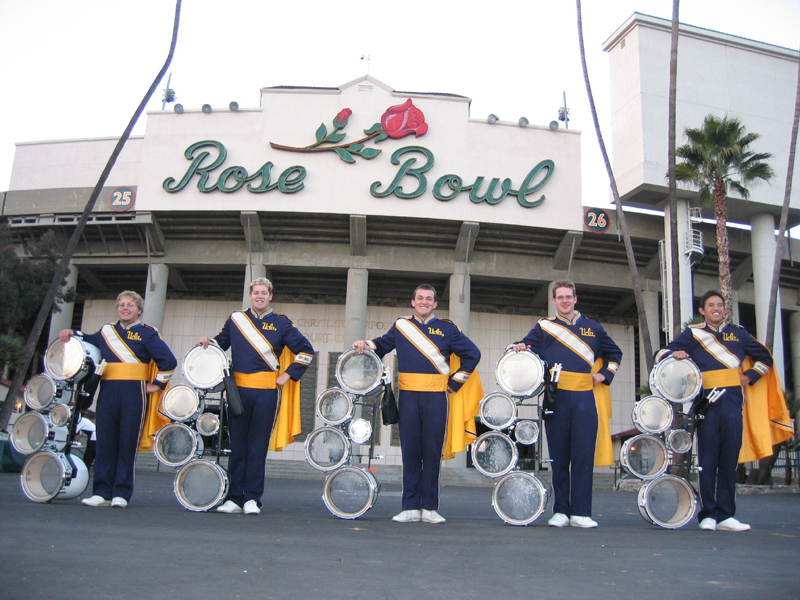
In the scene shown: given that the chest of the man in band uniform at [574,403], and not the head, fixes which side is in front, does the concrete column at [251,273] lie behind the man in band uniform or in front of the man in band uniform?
behind

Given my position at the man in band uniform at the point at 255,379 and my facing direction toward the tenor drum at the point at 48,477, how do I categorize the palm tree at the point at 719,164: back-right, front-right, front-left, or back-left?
back-right

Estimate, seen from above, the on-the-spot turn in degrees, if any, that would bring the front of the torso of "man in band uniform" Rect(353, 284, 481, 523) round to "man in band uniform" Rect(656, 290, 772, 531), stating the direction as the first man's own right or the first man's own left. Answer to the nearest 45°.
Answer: approximately 90° to the first man's own left

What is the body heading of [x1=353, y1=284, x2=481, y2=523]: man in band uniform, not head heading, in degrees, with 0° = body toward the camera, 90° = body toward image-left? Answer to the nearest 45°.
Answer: approximately 0°

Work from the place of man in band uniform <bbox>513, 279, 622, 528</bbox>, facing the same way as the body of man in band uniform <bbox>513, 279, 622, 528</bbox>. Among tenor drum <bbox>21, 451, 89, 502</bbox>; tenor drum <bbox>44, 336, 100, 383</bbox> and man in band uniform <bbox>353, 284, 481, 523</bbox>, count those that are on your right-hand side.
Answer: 3

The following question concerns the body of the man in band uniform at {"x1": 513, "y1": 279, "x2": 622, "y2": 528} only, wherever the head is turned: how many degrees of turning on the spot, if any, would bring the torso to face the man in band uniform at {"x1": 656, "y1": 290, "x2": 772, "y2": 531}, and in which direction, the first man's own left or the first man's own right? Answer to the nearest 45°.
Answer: approximately 135° to the first man's own left

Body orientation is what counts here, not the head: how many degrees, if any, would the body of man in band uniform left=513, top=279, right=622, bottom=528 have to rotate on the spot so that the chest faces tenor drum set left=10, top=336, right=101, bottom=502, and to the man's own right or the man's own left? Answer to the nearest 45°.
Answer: approximately 90° to the man's own right

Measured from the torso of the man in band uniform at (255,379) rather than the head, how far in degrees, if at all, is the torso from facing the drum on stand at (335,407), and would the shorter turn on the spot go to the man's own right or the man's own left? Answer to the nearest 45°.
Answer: approximately 45° to the man's own left

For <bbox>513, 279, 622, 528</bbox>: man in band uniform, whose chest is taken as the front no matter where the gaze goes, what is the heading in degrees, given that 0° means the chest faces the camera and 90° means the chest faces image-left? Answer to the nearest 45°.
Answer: approximately 0°

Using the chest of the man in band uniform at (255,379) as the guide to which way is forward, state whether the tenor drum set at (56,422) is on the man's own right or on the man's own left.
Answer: on the man's own right
